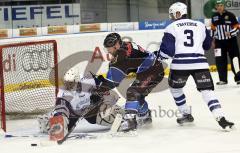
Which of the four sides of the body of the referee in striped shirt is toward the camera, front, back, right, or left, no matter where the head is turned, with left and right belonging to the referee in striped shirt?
front

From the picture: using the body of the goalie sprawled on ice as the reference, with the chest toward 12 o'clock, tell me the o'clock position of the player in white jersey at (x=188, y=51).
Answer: The player in white jersey is roughly at 9 o'clock from the goalie sprawled on ice.

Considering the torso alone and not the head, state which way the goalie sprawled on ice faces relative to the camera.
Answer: toward the camera

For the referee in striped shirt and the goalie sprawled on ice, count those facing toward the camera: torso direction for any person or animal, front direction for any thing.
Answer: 2

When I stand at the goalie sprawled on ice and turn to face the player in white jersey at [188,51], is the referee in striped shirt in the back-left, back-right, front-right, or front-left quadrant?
front-left

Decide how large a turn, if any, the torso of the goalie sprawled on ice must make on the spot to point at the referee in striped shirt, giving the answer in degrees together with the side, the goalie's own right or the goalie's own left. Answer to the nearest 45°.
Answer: approximately 135° to the goalie's own left

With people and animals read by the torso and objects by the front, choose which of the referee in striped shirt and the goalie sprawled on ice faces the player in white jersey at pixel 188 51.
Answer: the referee in striped shirt

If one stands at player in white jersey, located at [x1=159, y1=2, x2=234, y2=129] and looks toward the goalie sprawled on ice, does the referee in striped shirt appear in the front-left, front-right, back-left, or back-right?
back-right

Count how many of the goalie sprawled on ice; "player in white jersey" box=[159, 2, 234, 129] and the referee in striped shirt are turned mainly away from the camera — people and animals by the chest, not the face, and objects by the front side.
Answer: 1

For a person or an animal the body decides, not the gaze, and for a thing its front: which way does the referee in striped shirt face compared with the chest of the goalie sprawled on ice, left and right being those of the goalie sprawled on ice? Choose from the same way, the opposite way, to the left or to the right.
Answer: the same way

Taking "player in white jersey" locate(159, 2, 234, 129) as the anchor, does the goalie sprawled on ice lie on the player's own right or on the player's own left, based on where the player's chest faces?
on the player's own left

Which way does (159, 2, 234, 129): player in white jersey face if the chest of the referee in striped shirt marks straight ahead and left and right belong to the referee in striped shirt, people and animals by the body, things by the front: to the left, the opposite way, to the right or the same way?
the opposite way

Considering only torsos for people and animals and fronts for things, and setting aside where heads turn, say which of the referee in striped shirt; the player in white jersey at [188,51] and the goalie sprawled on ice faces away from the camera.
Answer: the player in white jersey

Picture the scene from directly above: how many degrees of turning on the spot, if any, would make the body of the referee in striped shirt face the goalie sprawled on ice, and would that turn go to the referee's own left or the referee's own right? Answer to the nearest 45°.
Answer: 0° — they already face them

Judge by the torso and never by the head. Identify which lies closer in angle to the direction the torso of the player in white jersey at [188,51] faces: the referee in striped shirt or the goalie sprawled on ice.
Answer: the referee in striped shirt

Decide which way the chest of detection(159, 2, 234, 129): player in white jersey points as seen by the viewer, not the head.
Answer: away from the camera
